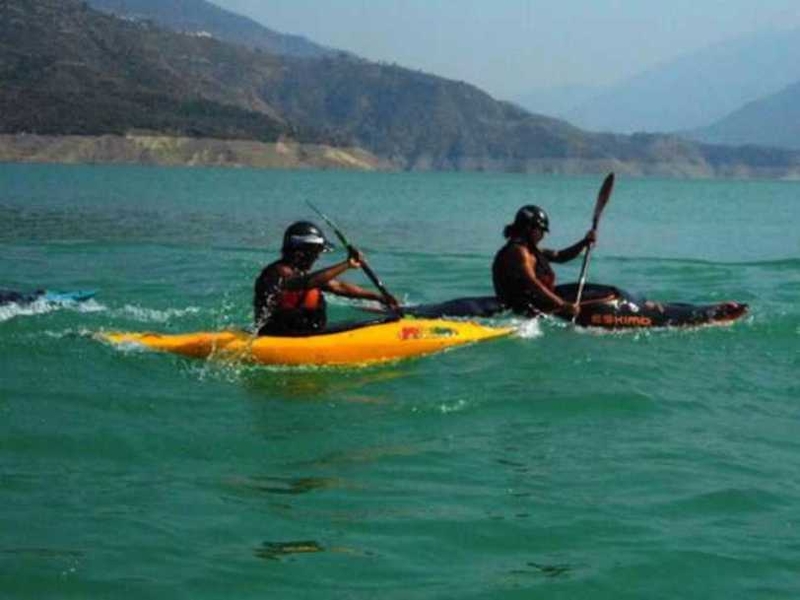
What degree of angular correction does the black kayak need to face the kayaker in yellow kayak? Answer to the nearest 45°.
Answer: approximately 135° to its right

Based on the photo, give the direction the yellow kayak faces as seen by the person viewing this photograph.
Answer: facing to the right of the viewer

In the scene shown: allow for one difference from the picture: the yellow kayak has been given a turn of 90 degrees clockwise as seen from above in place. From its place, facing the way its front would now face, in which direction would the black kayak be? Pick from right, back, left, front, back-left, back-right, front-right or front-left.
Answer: back-left

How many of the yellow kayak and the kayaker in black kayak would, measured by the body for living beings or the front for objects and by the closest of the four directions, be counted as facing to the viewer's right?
2

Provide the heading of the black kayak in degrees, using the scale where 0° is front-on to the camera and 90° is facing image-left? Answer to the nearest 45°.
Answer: approximately 270°

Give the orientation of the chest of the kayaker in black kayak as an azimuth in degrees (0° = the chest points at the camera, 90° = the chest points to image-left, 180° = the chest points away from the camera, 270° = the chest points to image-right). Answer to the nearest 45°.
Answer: approximately 270°

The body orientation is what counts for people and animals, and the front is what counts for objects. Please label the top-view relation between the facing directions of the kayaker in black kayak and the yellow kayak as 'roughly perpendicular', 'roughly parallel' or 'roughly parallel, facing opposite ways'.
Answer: roughly parallel

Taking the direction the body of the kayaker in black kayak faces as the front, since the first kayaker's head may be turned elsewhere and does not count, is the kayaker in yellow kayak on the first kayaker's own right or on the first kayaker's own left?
on the first kayaker's own right
